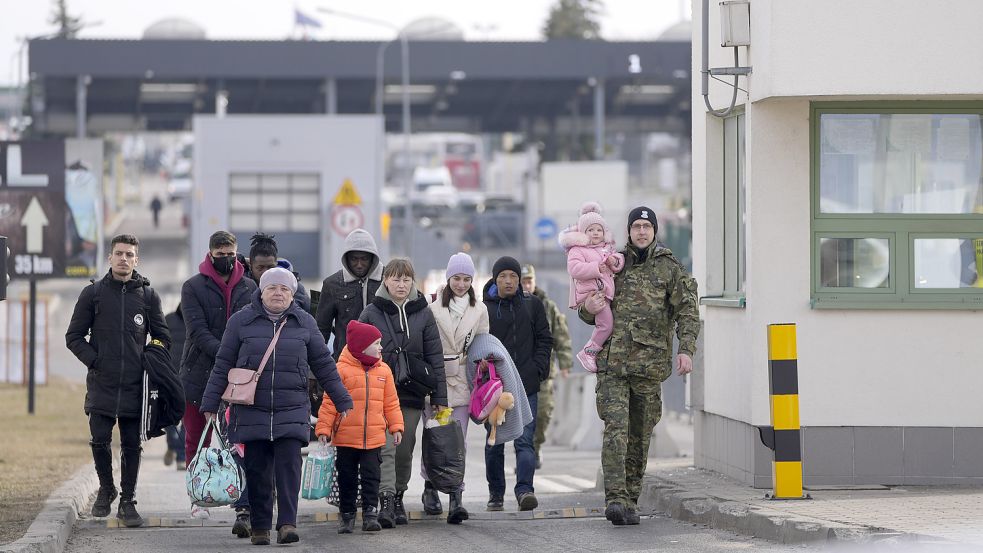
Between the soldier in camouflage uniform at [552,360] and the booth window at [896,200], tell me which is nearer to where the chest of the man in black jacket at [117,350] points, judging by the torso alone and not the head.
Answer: the booth window

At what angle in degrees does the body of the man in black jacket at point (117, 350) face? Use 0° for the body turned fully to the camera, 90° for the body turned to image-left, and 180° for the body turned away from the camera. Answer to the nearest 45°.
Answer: approximately 0°

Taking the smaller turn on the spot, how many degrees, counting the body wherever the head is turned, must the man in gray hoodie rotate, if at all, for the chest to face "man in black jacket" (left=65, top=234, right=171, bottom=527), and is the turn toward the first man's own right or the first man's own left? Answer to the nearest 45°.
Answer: approximately 90° to the first man's own right

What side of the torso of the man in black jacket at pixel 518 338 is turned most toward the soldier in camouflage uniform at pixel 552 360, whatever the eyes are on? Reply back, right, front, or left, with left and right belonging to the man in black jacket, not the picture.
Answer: back

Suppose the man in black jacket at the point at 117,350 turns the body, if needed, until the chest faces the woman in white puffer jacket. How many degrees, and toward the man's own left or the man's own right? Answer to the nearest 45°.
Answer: approximately 90° to the man's own left

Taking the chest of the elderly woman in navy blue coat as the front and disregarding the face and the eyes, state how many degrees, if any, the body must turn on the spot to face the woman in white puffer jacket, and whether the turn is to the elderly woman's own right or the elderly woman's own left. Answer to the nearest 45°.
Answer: approximately 135° to the elderly woman's own left

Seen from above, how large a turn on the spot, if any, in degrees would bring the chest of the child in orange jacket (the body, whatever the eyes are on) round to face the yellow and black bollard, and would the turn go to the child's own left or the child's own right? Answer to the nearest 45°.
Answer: approximately 90° to the child's own left

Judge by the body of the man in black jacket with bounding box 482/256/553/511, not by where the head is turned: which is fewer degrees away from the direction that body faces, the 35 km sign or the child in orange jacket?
the child in orange jacket
